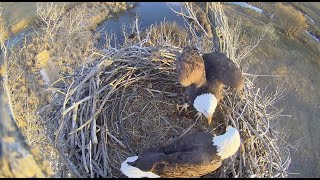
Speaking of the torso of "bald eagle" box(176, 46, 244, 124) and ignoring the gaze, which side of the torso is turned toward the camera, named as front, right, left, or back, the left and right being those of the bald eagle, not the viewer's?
front

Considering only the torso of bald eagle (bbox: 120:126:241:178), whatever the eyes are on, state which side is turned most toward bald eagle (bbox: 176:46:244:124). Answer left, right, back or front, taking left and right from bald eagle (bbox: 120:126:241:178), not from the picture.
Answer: left

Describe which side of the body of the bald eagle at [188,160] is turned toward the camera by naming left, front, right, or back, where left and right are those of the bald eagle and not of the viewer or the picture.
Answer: right

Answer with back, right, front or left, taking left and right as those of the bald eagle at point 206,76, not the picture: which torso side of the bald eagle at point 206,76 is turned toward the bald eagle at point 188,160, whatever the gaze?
front

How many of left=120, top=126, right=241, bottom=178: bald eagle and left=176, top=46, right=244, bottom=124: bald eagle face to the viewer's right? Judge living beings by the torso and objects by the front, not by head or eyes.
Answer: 1

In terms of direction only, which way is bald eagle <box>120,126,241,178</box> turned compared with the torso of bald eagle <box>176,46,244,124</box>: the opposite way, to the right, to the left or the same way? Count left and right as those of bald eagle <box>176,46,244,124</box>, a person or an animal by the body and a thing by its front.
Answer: to the left
